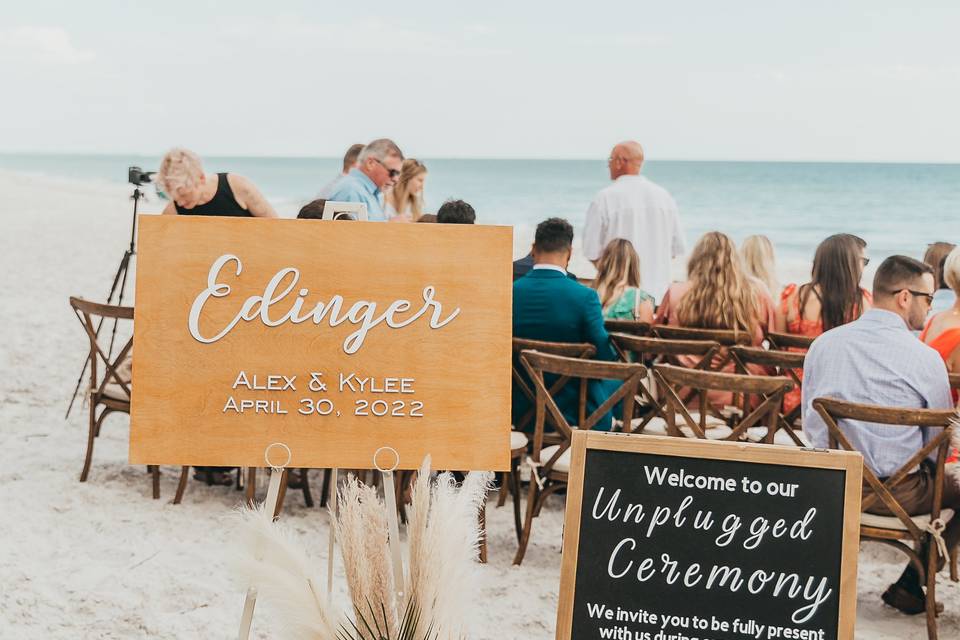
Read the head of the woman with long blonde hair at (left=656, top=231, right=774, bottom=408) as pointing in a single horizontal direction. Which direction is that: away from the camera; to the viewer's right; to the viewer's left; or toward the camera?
away from the camera

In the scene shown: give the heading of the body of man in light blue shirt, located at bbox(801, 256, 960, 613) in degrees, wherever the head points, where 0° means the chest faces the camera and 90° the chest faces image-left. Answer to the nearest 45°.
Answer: approximately 225°

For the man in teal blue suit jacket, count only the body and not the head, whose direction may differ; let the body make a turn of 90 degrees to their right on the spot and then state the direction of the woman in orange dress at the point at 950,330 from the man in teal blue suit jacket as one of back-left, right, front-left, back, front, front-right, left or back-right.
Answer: front

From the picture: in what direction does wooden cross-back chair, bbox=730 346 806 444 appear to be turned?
away from the camera

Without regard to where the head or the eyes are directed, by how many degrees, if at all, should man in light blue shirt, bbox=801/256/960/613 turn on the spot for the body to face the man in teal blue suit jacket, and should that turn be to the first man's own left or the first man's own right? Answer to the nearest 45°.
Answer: approximately 45° to the first man's own left

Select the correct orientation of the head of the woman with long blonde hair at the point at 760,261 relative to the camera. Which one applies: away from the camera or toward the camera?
away from the camera

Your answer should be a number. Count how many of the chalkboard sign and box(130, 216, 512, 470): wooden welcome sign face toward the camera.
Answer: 2

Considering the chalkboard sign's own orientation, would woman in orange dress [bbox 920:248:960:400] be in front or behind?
behind

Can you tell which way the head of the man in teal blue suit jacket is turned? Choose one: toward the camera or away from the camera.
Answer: away from the camera

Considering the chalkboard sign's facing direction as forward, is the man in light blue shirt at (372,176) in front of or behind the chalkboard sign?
behind

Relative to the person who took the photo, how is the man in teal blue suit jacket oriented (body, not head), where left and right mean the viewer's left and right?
facing away from the viewer
